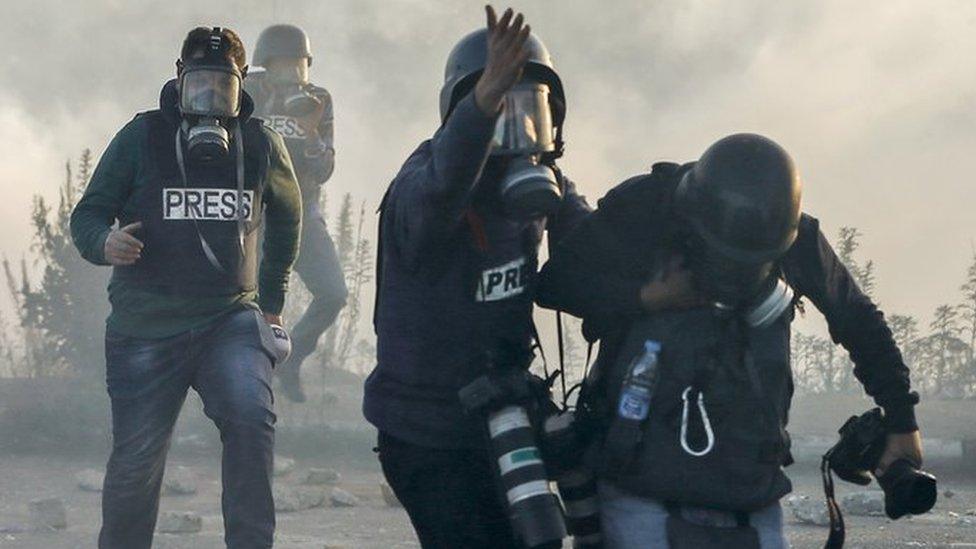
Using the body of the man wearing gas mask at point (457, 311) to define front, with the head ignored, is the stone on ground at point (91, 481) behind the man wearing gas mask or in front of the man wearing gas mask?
behind

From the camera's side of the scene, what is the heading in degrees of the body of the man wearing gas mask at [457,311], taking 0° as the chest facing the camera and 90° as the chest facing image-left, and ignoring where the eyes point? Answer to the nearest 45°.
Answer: approximately 315°

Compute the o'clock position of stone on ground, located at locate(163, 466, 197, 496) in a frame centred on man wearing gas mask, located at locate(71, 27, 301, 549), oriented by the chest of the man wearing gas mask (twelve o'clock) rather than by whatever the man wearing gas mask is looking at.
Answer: The stone on ground is roughly at 6 o'clock from the man wearing gas mask.

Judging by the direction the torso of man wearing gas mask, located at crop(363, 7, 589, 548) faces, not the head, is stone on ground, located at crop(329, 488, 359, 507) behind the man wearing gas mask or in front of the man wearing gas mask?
behind

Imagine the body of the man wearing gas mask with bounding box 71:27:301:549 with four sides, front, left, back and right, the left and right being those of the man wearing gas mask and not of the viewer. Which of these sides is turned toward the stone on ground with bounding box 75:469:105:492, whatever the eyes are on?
back

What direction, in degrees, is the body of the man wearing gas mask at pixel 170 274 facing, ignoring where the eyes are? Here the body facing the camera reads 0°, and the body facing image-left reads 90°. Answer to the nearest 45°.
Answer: approximately 0°

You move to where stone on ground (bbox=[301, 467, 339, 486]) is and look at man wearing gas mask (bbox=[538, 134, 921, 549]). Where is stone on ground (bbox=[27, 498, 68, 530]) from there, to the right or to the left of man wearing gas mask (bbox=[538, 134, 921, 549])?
right

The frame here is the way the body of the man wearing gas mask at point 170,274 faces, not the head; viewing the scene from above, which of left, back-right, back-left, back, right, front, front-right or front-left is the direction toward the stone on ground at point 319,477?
back
